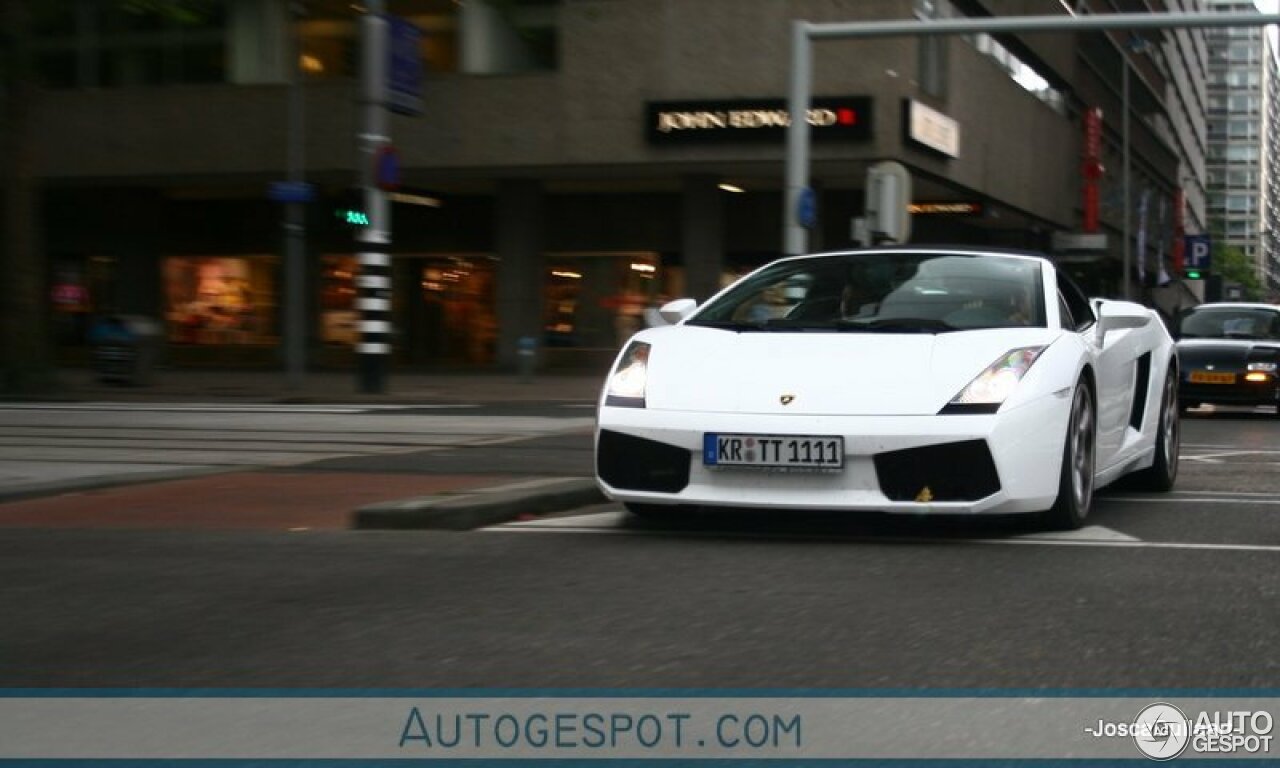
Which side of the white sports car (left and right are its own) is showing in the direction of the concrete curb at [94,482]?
right

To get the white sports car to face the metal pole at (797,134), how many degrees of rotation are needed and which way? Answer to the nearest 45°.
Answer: approximately 180°

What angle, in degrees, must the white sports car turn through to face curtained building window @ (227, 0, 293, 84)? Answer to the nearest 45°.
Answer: approximately 135° to its right

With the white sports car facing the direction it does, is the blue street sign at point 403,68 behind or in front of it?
behind

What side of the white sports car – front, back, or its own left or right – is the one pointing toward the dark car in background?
back

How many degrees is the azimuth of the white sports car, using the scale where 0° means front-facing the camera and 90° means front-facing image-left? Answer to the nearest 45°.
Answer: approximately 0°

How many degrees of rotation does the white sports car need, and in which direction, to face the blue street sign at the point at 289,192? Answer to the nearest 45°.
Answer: approximately 135° to its right

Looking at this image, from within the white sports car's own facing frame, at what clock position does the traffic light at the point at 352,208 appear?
The traffic light is roughly at 5 o'clock from the white sports car.

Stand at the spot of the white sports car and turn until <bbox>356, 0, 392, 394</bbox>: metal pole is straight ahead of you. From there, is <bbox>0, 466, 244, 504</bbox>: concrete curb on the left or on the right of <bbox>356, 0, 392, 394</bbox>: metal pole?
left

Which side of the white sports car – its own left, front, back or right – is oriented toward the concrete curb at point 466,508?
right
